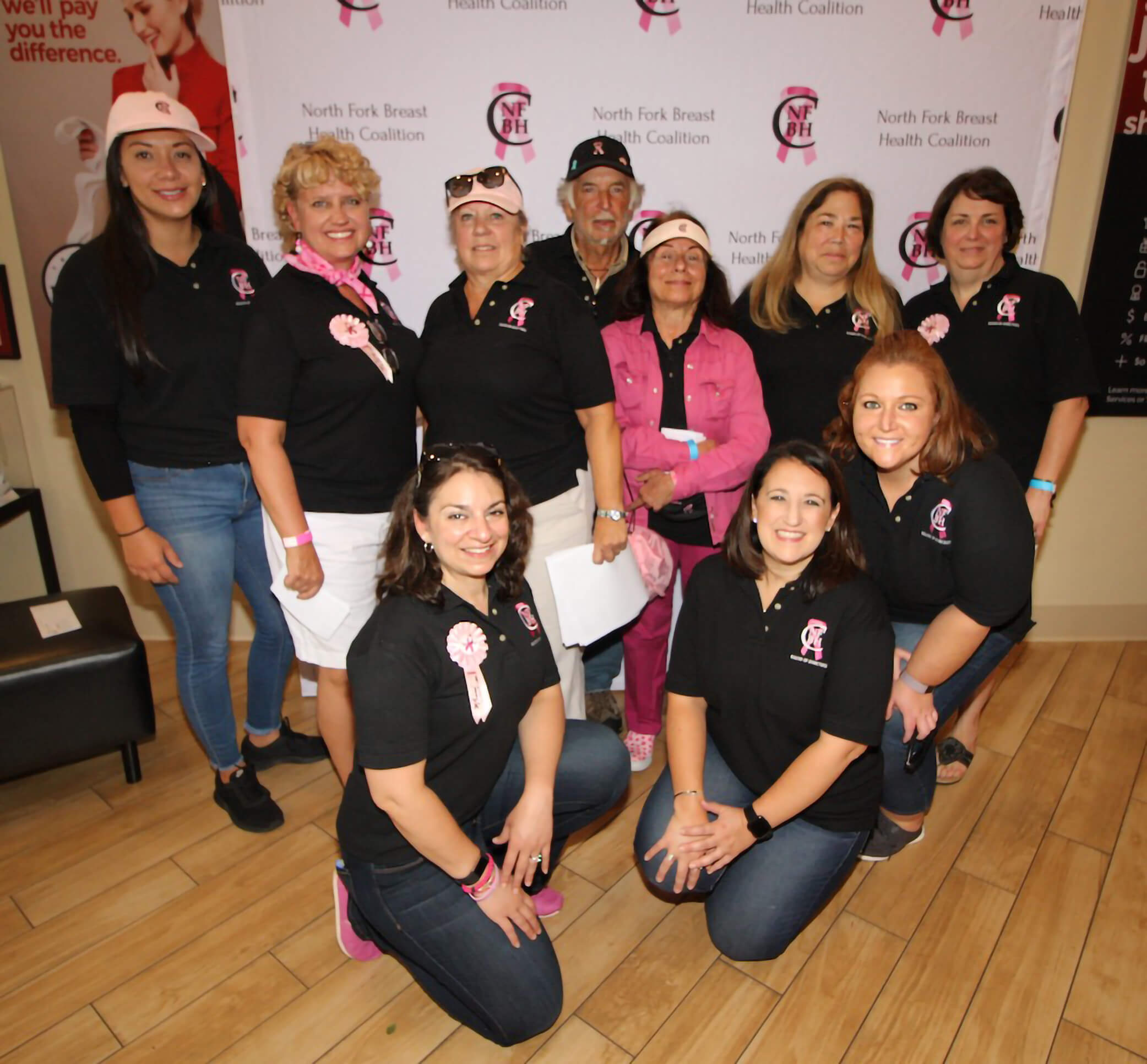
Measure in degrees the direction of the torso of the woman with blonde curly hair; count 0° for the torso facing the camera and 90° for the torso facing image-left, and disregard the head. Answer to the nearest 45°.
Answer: approximately 315°

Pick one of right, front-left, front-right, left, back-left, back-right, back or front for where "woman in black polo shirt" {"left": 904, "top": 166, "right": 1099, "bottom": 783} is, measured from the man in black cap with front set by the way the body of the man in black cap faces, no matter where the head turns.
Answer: left

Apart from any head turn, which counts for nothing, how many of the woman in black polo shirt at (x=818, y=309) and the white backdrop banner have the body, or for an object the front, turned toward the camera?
2

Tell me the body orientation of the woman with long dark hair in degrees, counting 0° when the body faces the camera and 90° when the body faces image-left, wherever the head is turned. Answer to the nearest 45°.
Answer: approximately 315°

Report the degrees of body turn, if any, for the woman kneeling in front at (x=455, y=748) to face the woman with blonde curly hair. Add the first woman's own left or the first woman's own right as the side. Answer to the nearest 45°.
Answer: approximately 180°

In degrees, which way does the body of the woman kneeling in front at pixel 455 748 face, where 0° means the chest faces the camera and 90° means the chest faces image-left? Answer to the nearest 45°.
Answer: approximately 315°

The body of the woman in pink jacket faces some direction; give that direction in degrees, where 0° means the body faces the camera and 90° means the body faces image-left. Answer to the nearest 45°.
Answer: approximately 0°
